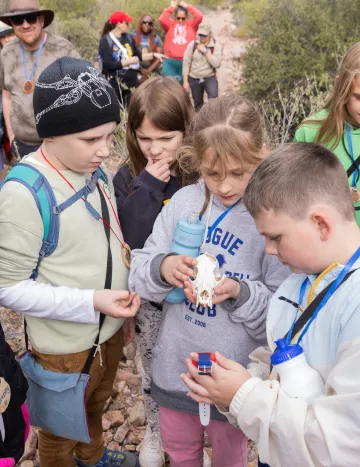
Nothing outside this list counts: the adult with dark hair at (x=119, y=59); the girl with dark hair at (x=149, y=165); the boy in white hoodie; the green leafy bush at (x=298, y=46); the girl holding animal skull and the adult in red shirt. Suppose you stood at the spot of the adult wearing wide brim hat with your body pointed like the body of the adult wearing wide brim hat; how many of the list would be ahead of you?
3

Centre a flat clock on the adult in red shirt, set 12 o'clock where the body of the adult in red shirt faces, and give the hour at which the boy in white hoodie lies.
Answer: The boy in white hoodie is roughly at 12 o'clock from the adult in red shirt.

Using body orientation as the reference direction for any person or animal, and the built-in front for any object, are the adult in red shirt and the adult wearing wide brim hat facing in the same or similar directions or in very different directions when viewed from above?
same or similar directions

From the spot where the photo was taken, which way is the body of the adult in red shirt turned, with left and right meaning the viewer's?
facing the viewer

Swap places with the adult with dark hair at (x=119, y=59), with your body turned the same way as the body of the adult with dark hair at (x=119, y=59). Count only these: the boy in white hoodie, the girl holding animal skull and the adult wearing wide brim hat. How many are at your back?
0

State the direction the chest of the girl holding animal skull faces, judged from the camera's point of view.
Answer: toward the camera

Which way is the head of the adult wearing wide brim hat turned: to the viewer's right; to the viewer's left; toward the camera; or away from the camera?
toward the camera

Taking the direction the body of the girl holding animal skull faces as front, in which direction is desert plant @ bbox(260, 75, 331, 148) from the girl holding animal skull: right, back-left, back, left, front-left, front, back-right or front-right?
back

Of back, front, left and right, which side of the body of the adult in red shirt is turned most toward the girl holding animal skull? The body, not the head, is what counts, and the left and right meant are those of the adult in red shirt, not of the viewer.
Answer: front

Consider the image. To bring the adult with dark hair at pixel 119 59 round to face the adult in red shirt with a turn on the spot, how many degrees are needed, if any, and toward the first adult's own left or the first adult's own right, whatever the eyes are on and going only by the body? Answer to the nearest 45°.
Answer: approximately 90° to the first adult's own left

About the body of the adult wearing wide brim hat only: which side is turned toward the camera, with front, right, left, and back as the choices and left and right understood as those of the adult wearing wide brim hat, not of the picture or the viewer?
front

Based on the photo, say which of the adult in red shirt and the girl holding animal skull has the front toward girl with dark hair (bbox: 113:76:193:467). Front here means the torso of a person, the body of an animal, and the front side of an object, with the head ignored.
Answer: the adult in red shirt

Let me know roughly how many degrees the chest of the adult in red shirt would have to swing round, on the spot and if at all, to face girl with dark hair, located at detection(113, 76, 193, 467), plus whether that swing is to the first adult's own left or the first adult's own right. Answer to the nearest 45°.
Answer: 0° — they already face them

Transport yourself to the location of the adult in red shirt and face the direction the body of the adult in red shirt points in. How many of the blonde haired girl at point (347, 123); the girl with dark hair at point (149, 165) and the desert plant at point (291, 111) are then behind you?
0

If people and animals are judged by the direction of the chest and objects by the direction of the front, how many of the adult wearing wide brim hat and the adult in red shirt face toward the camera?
2

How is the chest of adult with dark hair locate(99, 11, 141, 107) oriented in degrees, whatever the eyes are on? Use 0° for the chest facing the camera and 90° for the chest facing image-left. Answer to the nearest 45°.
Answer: approximately 315°

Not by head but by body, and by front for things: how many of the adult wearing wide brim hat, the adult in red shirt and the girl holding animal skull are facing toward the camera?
3

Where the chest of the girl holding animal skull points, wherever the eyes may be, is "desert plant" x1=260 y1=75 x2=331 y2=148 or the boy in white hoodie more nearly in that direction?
the boy in white hoodie
